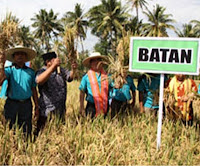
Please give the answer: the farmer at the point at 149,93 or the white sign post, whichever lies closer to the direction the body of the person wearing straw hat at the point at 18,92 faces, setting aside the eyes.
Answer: the white sign post

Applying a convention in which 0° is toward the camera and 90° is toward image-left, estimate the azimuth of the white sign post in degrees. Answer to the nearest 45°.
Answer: approximately 0°

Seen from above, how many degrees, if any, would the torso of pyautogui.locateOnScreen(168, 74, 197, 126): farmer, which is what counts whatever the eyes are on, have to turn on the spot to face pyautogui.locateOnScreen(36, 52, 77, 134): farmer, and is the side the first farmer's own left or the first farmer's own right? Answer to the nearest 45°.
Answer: approximately 45° to the first farmer's own right

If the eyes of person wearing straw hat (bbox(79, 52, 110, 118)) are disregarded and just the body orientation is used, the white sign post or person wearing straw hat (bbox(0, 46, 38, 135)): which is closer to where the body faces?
the white sign post

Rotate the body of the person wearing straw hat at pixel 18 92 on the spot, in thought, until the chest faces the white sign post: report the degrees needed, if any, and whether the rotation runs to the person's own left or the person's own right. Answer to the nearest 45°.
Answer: approximately 45° to the person's own left

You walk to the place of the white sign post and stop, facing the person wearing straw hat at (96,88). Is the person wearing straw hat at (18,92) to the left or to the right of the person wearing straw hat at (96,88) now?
left

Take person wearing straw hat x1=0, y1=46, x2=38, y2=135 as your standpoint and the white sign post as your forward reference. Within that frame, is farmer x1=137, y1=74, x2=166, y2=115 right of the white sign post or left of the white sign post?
left
